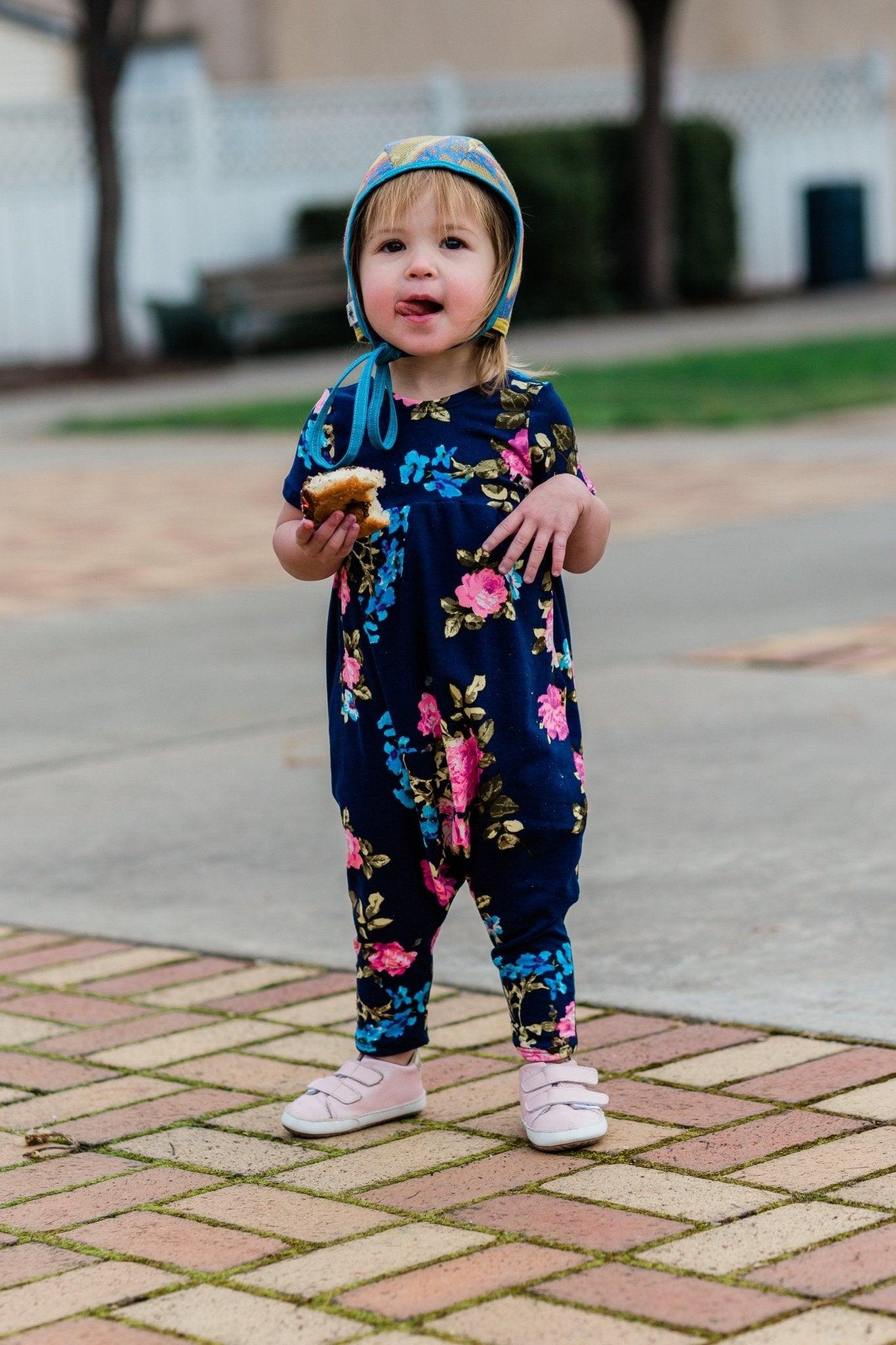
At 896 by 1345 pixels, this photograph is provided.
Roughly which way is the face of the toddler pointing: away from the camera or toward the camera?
toward the camera

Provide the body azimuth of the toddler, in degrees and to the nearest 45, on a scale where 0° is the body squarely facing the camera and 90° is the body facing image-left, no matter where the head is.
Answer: approximately 0°

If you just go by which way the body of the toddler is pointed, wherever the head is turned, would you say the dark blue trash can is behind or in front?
behind

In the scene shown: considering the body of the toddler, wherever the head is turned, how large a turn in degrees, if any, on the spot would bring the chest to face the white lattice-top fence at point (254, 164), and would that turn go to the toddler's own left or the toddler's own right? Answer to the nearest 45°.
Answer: approximately 180°

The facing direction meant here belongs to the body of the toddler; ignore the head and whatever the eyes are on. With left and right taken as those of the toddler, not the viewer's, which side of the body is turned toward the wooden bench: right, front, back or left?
back
